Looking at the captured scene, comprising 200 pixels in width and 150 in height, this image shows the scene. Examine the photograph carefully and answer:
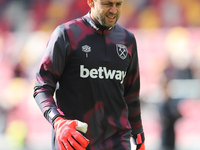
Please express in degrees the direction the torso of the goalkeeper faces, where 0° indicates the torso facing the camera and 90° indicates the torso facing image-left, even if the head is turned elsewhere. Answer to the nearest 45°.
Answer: approximately 315°

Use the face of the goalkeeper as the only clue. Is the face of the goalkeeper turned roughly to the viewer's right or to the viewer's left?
to the viewer's right
